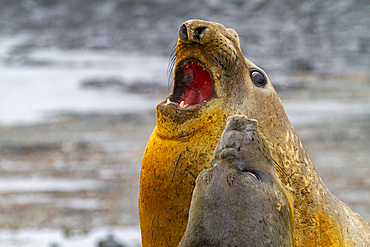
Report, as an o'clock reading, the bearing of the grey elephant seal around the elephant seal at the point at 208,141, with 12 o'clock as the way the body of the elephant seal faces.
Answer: The grey elephant seal is roughly at 10 o'clock from the elephant seal.

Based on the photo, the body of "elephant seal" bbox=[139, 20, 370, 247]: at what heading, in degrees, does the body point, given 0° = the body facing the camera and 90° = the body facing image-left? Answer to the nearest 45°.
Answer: approximately 45°
